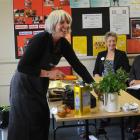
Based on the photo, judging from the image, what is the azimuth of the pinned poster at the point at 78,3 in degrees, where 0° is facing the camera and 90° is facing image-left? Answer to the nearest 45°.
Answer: approximately 0°

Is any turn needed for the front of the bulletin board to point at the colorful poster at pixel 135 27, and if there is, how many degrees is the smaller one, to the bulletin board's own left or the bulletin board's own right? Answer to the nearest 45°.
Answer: approximately 90° to the bulletin board's own left

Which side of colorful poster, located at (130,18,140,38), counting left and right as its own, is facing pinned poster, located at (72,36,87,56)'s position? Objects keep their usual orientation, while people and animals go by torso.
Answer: right

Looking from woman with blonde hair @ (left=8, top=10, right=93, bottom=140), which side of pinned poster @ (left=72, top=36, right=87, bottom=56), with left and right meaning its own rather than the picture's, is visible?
front

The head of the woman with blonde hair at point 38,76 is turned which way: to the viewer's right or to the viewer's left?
to the viewer's right

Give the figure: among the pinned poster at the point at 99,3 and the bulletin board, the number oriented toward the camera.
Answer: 2

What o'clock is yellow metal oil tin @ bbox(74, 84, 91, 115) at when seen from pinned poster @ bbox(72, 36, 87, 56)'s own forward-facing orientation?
The yellow metal oil tin is roughly at 12 o'clock from the pinned poster.
